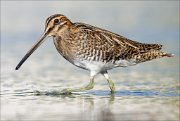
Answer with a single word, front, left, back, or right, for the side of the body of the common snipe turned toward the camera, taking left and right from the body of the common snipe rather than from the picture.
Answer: left
